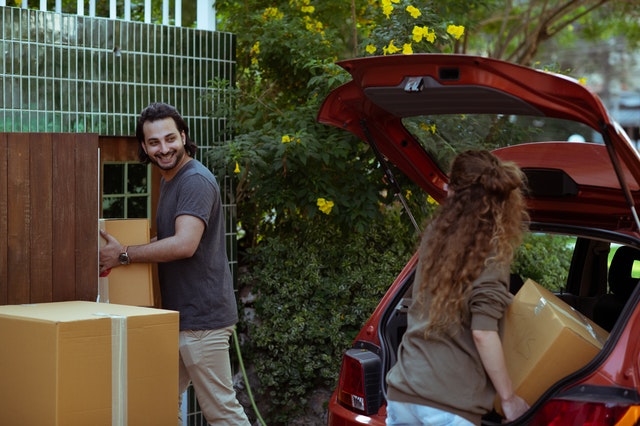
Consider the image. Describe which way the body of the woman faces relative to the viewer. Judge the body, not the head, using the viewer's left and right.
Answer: facing away from the viewer and to the right of the viewer

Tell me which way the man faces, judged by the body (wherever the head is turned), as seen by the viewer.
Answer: to the viewer's left

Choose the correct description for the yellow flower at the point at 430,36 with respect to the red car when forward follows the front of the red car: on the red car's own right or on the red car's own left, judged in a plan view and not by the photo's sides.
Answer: on the red car's own left

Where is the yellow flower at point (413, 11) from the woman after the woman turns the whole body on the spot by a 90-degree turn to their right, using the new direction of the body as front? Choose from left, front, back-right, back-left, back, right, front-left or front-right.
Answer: back-left

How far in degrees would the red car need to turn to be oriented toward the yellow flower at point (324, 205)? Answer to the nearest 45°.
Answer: approximately 90° to its left

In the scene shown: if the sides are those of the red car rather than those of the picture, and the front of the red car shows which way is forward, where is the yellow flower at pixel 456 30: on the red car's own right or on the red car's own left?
on the red car's own left

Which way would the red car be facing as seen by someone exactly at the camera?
facing away from the viewer and to the right of the viewer

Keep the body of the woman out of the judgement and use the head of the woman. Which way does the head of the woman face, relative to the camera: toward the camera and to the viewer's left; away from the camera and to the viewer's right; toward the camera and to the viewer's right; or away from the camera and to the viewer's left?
away from the camera and to the viewer's right

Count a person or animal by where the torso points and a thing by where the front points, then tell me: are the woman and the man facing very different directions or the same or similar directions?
very different directions

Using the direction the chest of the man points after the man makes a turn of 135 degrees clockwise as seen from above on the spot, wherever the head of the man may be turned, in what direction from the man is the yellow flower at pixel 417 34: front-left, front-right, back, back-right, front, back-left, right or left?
front
